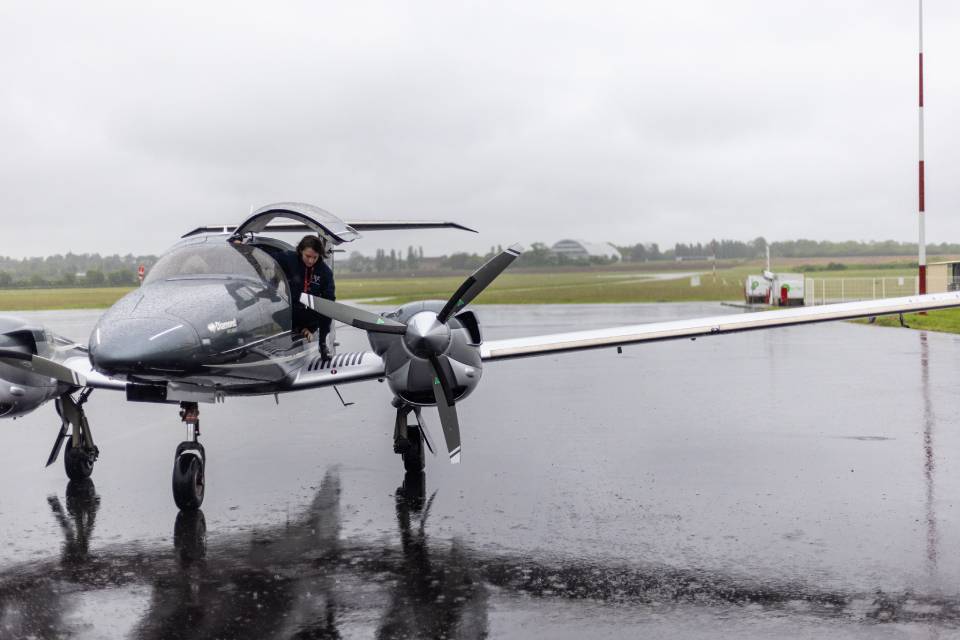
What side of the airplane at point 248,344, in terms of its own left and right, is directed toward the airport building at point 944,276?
back

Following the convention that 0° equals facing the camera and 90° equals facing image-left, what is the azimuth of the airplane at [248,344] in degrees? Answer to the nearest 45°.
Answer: approximately 45°
